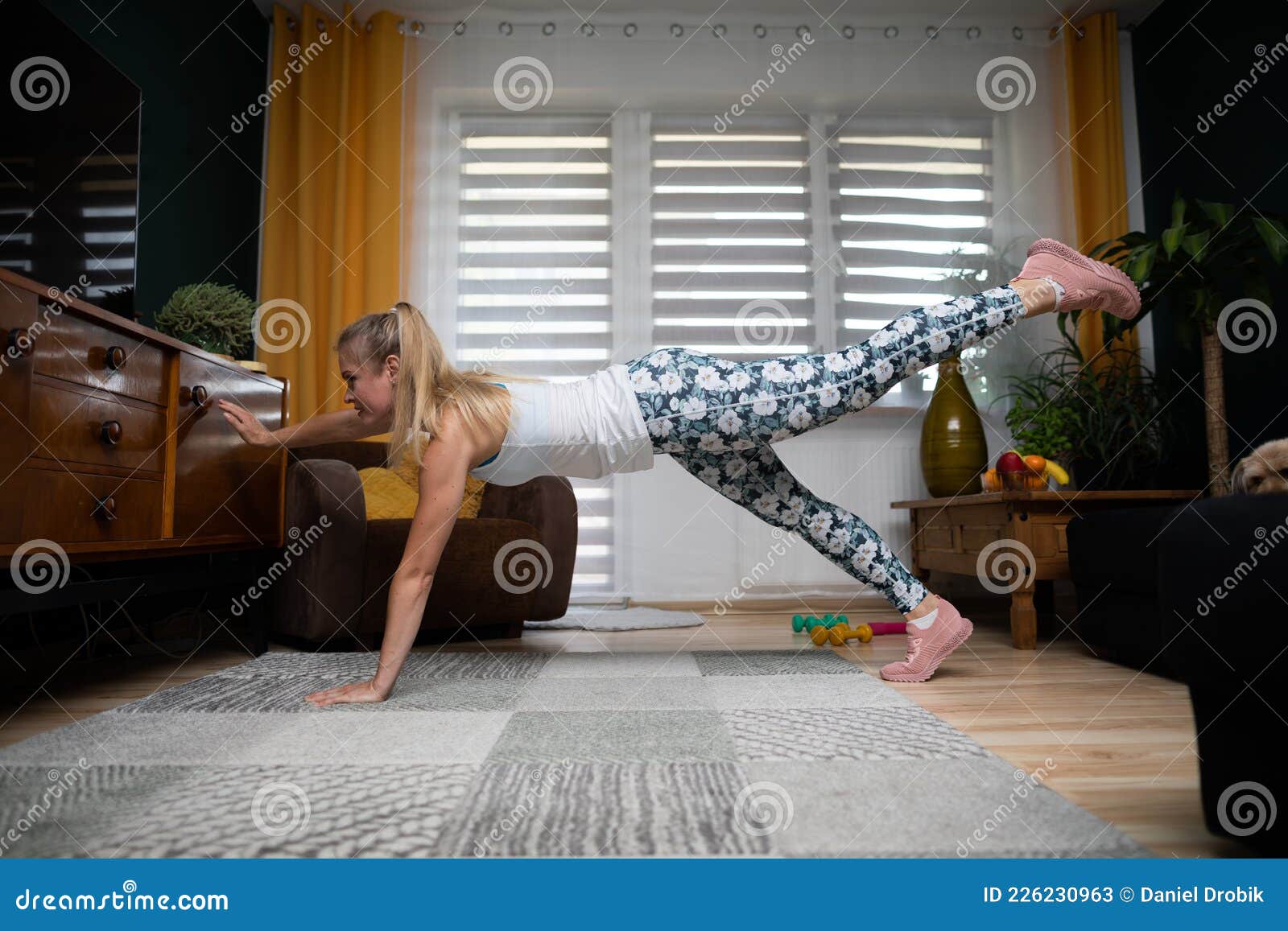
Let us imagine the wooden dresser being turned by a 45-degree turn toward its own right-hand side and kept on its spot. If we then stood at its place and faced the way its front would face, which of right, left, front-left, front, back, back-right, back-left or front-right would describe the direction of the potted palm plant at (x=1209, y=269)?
left

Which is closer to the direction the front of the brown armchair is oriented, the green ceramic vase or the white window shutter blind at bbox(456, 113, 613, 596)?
the green ceramic vase

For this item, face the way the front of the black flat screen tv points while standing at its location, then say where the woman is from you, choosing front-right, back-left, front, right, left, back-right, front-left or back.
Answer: front

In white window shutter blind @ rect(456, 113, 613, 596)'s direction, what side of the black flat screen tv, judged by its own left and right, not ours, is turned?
left

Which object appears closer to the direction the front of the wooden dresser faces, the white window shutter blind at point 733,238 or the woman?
the woman

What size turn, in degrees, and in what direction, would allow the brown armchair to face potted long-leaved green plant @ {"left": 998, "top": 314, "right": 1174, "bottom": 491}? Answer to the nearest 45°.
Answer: approximately 45° to its left

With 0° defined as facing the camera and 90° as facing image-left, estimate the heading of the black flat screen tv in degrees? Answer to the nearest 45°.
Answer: approximately 315°

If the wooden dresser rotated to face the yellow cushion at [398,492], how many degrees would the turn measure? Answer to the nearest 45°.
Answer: approximately 90° to its left

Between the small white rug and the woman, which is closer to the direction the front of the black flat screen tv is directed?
the woman

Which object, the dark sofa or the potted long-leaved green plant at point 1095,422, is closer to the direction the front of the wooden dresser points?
the dark sofa

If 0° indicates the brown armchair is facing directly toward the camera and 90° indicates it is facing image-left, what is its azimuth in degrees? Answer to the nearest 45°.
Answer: approximately 315°

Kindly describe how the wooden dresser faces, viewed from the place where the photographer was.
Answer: facing the viewer and to the right of the viewer

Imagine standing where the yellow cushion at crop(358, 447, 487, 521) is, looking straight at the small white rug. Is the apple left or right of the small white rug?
right
